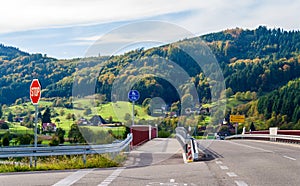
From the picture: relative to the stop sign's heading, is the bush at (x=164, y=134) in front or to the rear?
to the rear

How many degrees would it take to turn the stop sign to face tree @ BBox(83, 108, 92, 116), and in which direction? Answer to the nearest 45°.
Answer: approximately 135° to its right

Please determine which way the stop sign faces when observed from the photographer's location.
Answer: facing the viewer and to the left of the viewer
